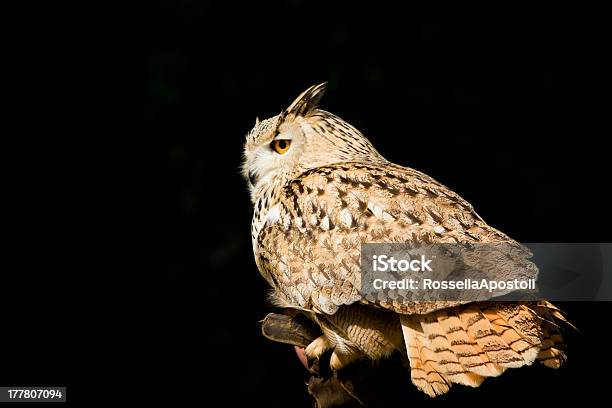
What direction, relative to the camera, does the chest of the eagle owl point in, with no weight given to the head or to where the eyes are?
to the viewer's left
